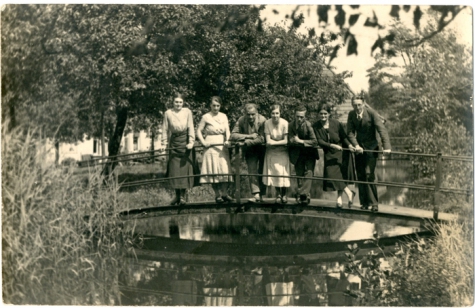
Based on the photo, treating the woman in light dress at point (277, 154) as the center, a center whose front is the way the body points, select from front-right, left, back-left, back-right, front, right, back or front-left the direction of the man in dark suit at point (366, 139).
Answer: left

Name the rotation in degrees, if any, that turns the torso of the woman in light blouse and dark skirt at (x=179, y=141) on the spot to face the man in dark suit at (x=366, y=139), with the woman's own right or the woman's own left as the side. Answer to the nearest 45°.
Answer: approximately 90° to the woman's own left

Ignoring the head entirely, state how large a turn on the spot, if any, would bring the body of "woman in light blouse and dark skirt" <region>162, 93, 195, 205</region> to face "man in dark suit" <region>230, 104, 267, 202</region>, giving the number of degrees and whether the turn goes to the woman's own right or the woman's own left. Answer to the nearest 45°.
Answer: approximately 90° to the woman's own left

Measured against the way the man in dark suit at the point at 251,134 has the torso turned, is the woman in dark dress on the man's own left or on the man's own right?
on the man's own left

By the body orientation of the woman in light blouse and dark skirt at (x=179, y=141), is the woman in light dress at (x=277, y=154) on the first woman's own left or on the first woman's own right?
on the first woman's own left

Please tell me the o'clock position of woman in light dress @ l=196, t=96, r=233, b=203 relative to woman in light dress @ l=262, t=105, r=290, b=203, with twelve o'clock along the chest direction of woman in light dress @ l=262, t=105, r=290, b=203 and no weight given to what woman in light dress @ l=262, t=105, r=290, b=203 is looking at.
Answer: woman in light dress @ l=196, t=96, r=233, b=203 is roughly at 3 o'clock from woman in light dress @ l=262, t=105, r=290, b=203.

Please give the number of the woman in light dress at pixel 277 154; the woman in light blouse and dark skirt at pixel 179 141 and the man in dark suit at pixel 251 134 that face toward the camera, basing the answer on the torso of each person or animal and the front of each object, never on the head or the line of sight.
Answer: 3

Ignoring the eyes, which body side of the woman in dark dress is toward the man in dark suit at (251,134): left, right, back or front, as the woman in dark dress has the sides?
right

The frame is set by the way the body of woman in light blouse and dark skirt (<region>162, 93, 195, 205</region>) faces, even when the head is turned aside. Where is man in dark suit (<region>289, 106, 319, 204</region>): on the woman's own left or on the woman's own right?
on the woman's own left

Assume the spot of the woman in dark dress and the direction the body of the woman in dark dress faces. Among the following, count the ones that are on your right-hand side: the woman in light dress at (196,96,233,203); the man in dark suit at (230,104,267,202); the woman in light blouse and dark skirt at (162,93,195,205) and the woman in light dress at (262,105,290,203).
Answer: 4

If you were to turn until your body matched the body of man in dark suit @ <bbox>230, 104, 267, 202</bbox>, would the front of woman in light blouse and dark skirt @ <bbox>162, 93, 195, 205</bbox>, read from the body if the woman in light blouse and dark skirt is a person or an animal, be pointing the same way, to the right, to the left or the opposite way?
the same way

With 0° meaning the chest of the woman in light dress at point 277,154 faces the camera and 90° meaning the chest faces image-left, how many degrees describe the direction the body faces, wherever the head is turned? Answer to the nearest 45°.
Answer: approximately 0°

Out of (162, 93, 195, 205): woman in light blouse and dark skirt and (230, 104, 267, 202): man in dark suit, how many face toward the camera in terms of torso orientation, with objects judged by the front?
2

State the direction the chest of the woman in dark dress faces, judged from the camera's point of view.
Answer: toward the camera

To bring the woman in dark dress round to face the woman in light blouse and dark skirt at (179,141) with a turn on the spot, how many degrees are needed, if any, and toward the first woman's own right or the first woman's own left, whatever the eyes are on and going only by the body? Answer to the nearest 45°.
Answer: approximately 90° to the first woman's own right

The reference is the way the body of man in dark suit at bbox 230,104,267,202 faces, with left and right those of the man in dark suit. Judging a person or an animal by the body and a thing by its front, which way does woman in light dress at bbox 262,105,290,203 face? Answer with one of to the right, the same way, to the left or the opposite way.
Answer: the same way

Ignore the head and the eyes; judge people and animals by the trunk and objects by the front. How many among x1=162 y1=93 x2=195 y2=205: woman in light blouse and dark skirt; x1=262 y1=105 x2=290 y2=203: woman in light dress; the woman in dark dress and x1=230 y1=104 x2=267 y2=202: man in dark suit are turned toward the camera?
4

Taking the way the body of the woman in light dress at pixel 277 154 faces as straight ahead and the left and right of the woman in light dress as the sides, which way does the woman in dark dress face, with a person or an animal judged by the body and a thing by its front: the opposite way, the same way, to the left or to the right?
the same way
